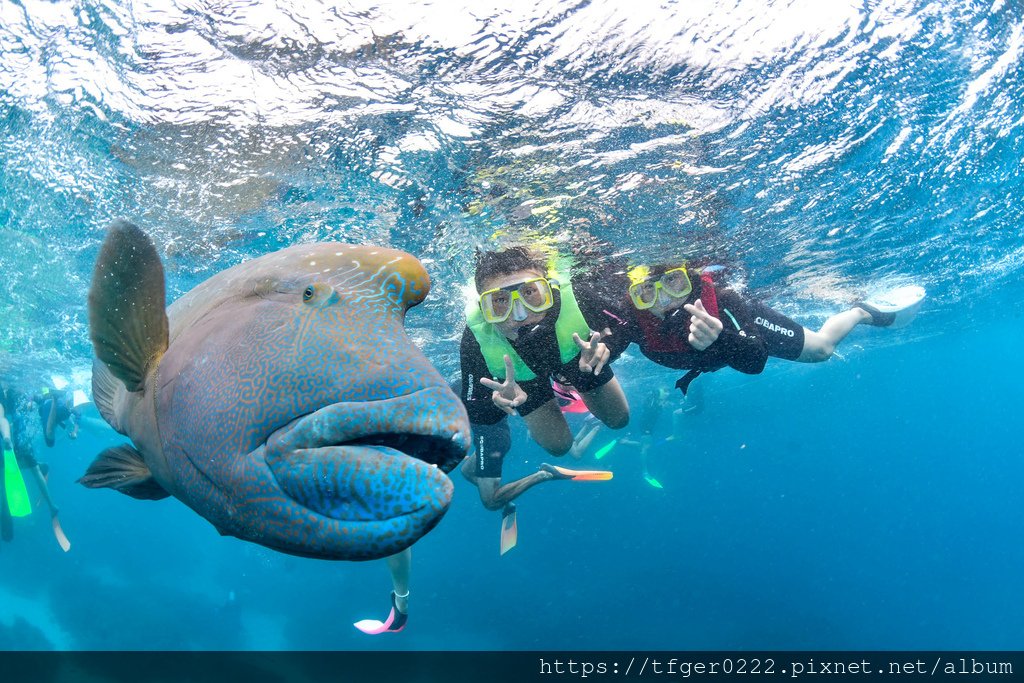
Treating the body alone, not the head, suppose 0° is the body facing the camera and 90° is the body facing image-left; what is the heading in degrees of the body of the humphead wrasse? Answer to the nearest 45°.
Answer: approximately 315°
